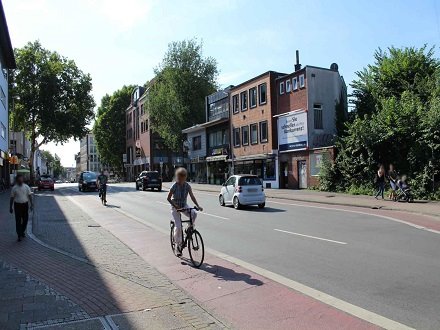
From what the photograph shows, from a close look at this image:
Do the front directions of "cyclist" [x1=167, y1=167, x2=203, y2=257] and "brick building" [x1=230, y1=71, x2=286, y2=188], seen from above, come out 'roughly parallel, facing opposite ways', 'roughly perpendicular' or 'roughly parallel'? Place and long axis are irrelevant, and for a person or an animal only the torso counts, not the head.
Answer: roughly perpendicular

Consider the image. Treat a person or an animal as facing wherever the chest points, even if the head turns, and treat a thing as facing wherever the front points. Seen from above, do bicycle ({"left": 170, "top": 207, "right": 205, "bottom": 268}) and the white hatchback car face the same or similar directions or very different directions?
very different directions

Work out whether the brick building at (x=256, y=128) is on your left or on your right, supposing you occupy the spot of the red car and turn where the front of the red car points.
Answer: on your left

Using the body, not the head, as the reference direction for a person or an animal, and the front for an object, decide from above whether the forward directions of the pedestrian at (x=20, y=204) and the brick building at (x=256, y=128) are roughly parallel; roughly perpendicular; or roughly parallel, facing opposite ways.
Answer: roughly perpendicular

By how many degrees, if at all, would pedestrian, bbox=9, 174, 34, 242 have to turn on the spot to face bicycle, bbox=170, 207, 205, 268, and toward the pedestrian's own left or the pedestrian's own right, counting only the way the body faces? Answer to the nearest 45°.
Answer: approximately 45° to the pedestrian's own left

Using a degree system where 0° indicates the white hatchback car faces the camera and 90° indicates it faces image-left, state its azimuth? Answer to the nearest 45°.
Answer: approximately 135°

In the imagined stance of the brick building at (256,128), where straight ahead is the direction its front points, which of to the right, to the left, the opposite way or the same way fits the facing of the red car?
to the left

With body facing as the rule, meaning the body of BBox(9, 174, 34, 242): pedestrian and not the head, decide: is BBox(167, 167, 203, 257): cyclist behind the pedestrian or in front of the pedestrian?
in front

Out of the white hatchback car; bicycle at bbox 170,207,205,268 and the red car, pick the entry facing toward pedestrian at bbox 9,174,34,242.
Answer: the red car

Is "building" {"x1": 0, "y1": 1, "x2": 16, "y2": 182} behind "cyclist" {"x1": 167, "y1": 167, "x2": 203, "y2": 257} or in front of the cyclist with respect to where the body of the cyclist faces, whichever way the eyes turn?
behind

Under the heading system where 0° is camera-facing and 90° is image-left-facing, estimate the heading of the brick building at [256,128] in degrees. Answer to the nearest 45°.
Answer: approximately 45°
